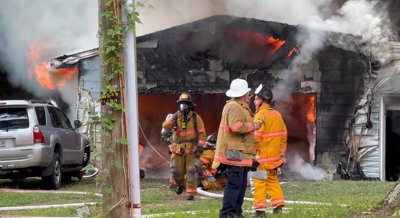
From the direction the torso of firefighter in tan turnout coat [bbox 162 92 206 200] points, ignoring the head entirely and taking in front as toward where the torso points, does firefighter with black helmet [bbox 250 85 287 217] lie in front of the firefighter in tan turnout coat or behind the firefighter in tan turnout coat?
in front

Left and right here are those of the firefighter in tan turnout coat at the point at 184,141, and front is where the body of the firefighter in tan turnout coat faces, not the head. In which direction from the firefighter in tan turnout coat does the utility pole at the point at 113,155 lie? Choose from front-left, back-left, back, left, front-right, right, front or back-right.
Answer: front

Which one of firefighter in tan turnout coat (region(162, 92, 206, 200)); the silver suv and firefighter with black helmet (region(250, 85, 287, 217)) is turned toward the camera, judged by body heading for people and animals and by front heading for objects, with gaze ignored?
the firefighter in tan turnout coat

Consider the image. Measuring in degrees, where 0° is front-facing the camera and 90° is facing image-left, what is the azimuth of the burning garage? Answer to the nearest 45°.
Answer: approximately 0°

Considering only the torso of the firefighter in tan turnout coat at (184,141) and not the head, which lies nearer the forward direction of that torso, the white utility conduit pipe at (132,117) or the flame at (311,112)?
the white utility conduit pipe

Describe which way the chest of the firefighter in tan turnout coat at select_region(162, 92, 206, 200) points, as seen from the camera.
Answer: toward the camera

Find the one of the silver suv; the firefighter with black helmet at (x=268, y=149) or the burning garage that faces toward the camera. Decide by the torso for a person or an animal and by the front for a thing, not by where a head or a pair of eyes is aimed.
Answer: the burning garage

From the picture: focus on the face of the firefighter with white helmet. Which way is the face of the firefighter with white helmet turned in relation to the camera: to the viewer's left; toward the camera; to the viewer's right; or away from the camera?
to the viewer's right

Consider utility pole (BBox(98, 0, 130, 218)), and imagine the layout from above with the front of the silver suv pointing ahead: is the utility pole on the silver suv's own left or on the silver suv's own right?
on the silver suv's own right

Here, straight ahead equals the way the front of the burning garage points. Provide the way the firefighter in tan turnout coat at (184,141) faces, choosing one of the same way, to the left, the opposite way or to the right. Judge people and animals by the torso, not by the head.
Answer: the same way
